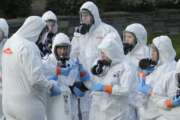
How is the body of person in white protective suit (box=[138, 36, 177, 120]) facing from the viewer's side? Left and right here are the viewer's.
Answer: facing to the left of the viewer

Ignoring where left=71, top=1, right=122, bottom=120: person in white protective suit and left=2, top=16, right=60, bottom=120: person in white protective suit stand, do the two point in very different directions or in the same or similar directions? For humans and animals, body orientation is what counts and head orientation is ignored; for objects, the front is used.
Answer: very different directions

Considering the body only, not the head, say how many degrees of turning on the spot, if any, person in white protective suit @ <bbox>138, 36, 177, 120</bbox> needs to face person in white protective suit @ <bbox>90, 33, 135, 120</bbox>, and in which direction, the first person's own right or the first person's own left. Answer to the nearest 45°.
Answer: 0° — they already face them

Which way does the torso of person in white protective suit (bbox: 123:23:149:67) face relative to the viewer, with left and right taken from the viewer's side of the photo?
facing the viewer and to the left of the viewer

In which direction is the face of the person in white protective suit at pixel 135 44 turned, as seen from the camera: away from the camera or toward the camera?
toward the camera
